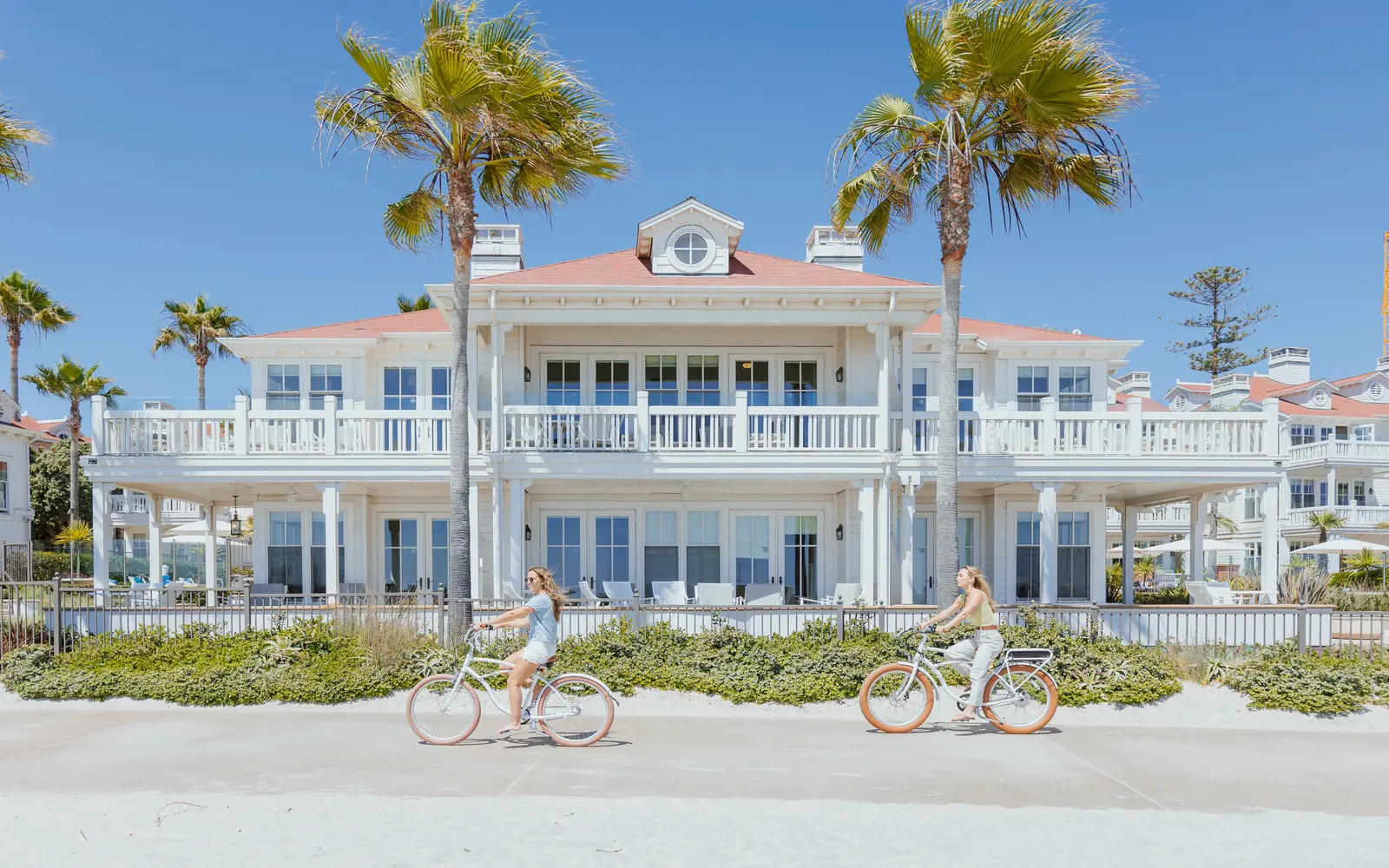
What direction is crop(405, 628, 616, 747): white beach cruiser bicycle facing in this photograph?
to the viewer's left

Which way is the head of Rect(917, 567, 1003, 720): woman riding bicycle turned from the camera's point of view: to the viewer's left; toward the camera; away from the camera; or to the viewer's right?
to the viewer's left

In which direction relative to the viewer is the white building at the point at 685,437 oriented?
toward the camera

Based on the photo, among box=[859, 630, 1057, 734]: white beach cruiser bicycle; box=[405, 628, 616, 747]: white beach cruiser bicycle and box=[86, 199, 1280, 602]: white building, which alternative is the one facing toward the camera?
the white building

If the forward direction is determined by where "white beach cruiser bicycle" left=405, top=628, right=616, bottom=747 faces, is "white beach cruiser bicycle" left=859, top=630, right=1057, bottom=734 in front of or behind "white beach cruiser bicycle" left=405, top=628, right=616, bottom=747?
behind

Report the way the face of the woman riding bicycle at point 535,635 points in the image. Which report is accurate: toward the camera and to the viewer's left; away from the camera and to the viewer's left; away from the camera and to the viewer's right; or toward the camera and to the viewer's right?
toward the camera and to the viewer's left

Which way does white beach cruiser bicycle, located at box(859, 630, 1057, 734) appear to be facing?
to the viewer's left

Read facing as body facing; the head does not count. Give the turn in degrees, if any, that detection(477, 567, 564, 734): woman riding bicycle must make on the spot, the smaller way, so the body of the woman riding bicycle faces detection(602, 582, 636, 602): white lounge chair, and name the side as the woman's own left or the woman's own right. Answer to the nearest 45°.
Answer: approximately 90° to the woman's own right

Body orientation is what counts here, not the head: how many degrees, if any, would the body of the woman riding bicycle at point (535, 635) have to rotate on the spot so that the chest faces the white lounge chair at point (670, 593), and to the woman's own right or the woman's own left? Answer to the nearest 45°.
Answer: approximately 90° to the woman's own right

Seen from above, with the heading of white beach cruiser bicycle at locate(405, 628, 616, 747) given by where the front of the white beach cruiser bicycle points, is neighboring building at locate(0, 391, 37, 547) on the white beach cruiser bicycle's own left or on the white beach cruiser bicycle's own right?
on the white beach cruiser bicycle's own right

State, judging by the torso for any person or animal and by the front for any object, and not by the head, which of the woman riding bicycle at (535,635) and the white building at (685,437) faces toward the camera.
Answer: the white building

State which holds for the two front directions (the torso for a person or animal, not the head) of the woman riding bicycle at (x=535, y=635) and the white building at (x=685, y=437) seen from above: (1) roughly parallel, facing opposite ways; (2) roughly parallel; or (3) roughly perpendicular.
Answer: roughly perpendicular
